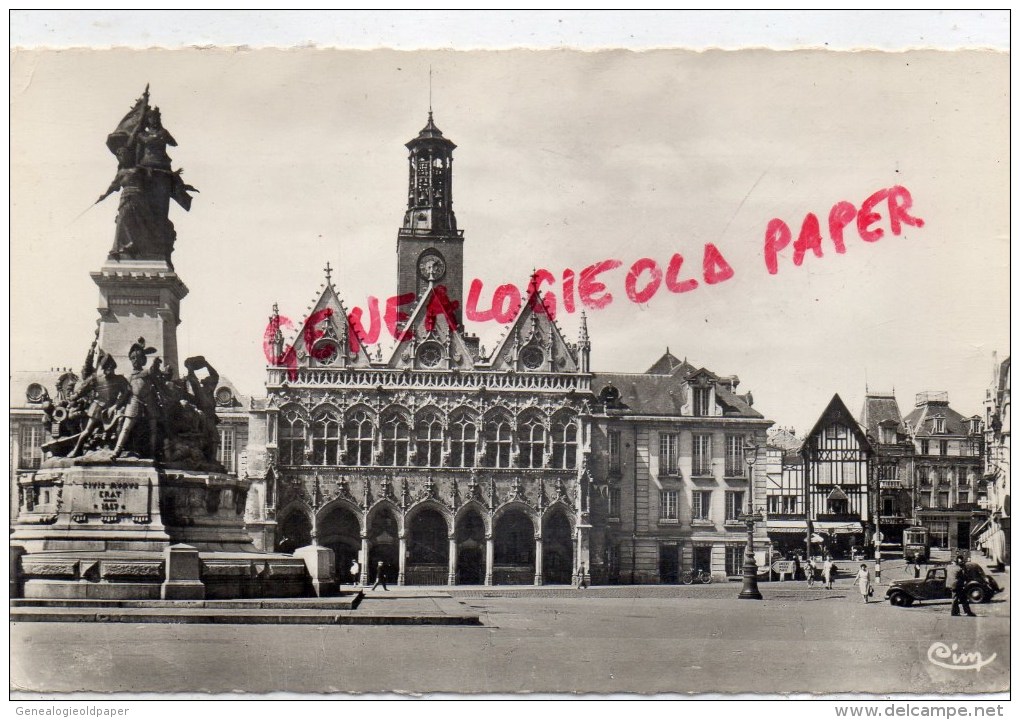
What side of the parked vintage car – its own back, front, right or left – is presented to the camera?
left

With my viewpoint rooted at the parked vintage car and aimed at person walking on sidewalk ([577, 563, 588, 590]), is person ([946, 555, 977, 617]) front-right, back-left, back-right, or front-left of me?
back-left

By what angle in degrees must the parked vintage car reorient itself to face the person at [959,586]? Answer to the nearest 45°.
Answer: approximately 90° to its left

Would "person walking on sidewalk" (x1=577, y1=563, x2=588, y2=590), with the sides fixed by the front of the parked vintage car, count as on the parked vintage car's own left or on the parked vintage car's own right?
on the parked vintage car's own right

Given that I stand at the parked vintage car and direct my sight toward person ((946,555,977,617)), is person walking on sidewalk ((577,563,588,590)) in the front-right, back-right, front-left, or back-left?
back-right
